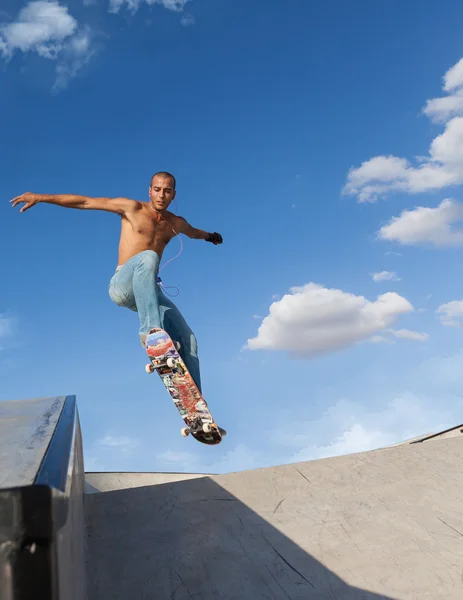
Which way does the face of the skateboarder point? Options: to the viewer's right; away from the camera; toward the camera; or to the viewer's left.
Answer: toward the camera

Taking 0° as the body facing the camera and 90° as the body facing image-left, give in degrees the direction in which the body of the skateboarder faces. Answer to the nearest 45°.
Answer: approximately 315°
